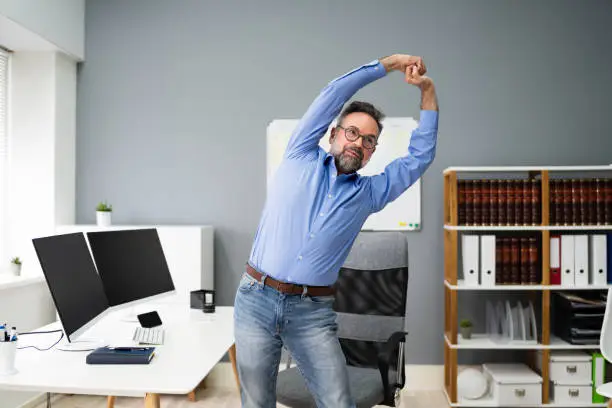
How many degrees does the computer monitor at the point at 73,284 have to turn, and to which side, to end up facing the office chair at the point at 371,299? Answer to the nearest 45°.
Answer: approximately 45° to its left

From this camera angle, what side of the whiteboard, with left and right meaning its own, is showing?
front

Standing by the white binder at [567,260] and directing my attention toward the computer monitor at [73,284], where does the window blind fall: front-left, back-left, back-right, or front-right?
front-right

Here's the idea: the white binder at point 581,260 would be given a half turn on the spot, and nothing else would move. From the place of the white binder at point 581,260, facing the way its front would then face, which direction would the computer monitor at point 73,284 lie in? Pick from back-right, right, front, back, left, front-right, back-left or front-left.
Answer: back-left

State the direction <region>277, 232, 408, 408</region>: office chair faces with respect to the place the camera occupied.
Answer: facing the viewer and to the left of the viewer

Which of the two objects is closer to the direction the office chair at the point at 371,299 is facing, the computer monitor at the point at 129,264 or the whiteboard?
the computer monitor

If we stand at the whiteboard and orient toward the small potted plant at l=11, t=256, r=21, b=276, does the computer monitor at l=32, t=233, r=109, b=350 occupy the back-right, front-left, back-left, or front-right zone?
front-left

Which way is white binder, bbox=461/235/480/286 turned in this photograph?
toward the camera

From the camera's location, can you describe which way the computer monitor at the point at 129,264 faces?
facing the viewer and to the right of the viewer

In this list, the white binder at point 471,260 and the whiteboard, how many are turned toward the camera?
2

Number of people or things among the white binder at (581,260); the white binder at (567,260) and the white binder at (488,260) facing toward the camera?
3

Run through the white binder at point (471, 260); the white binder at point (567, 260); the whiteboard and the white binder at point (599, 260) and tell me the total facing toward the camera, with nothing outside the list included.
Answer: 4

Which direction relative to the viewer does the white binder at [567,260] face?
toward the camera

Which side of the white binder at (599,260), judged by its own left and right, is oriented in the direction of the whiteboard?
right
